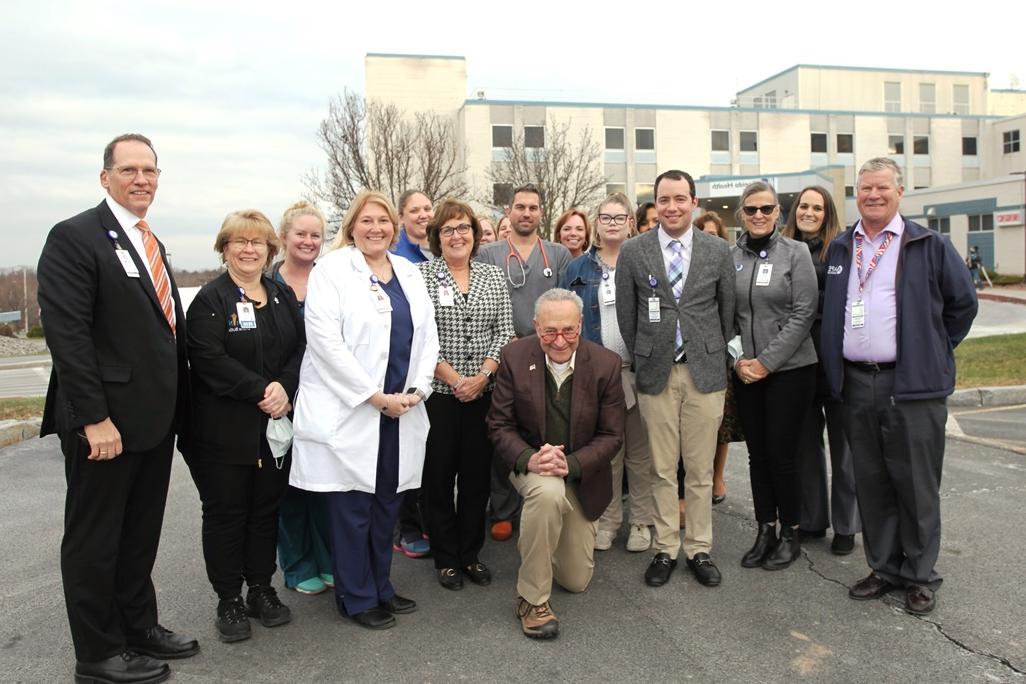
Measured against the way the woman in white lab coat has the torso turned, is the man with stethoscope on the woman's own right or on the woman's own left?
on the woman's own left

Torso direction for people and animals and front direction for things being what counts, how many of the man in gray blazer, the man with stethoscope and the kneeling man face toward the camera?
3

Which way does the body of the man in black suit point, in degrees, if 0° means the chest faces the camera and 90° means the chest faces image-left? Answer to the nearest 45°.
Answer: approximately 315°

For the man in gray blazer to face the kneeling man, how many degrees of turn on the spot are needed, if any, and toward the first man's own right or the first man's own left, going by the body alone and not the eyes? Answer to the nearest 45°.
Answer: approximately 45° to the first man's own right

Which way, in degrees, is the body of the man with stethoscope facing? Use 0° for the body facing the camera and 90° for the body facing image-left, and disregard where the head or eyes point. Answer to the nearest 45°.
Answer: approximately 0°

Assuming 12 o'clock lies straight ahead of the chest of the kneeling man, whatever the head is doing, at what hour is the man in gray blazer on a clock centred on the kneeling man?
The man in gray blazer is roughly at 8 o'clock from the kneeling man.

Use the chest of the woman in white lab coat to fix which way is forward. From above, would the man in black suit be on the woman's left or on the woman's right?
on the woman's right
